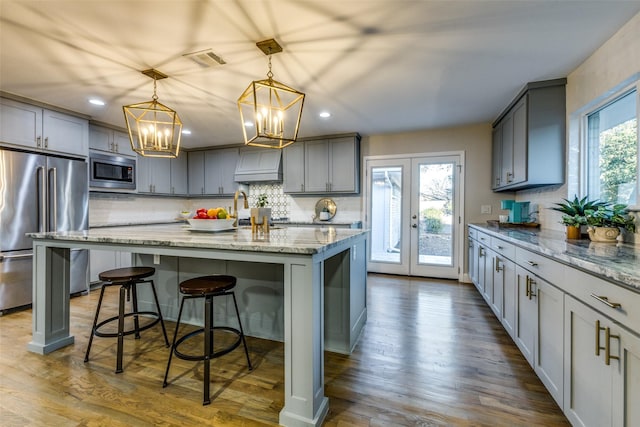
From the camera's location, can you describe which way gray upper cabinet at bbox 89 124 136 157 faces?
facing the viewer and to the right of the viewer

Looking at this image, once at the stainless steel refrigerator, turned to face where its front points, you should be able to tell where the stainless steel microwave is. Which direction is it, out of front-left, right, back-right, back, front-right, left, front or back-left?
left

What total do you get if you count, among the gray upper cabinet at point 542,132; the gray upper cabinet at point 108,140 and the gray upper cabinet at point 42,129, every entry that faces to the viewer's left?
1

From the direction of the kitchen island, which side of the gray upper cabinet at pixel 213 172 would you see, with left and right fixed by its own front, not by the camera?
front

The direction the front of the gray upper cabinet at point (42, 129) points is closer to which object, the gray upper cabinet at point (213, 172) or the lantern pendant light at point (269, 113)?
the lantern pendant light

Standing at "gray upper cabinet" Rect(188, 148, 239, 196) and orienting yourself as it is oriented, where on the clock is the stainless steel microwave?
The stainless steel microwave is roughly at 2 o'clock from the gray upper cabinet.

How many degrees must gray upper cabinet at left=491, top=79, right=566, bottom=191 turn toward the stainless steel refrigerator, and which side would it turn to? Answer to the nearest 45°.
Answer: approximately 45° to its left

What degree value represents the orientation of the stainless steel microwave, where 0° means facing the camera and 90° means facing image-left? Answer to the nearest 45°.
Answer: approximately 315°

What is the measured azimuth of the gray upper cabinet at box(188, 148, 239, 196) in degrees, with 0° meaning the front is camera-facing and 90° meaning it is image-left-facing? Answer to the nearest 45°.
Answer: approximately 0°

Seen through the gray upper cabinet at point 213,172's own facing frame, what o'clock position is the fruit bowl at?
The fruit bowl is roughly at 12 o'clock from the gray upper cabinet.

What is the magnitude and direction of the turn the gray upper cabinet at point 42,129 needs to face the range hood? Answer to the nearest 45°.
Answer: approximately 45° to its left

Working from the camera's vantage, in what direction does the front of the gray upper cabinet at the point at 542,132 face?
facing to the left of the viewer

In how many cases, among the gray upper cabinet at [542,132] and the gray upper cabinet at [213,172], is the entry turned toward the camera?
1
